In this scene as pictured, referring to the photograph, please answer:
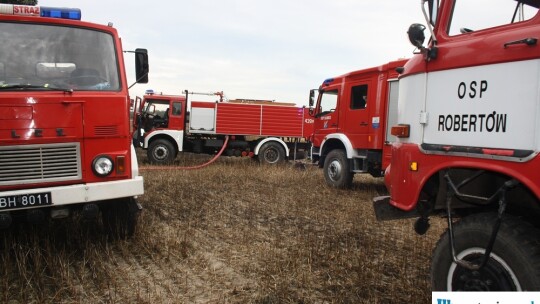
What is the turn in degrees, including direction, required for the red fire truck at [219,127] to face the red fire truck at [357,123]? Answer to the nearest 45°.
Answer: approximately 135° to its left

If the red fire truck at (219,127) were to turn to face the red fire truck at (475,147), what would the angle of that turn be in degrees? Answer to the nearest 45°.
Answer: approximately 90° to its left

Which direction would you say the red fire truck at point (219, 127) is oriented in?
to the viewer's left

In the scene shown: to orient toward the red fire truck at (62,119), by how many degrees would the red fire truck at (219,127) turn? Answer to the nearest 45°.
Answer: approximately 90° to its left
